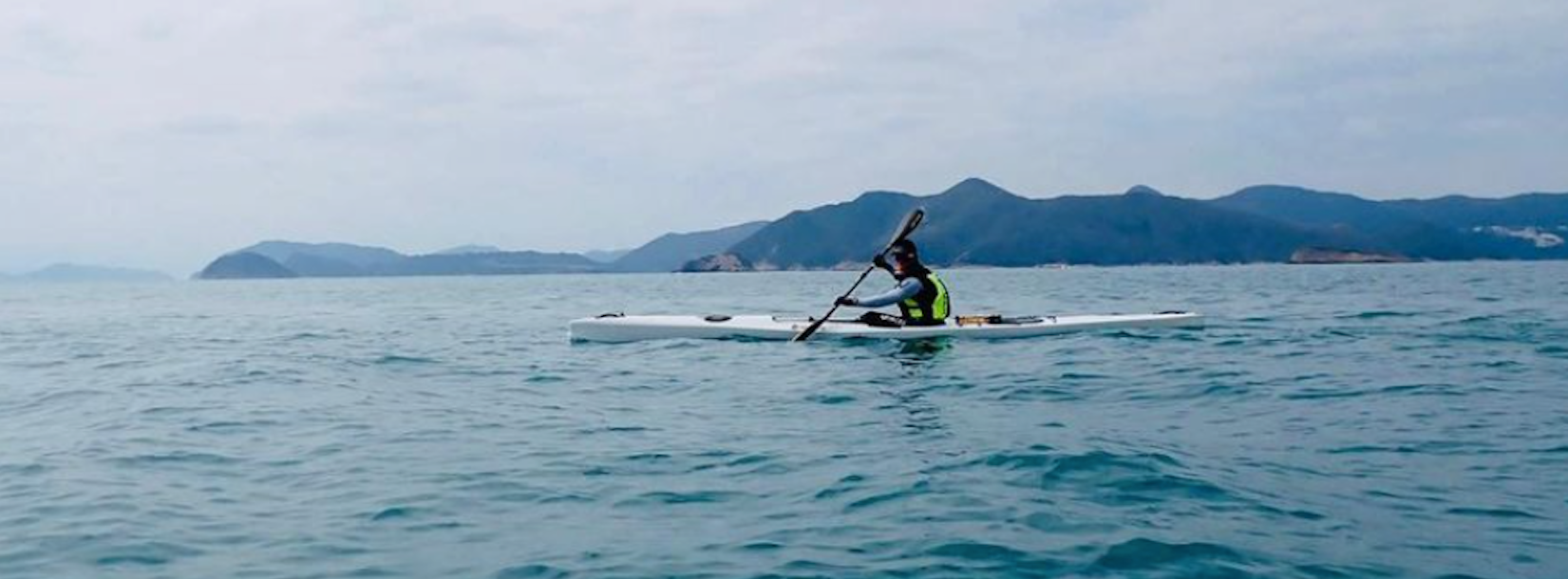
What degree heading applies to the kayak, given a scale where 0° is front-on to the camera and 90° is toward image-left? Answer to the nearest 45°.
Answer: approximately 90°

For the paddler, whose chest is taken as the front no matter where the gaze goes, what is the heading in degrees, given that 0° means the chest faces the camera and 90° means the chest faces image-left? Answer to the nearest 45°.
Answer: approximately 90°
